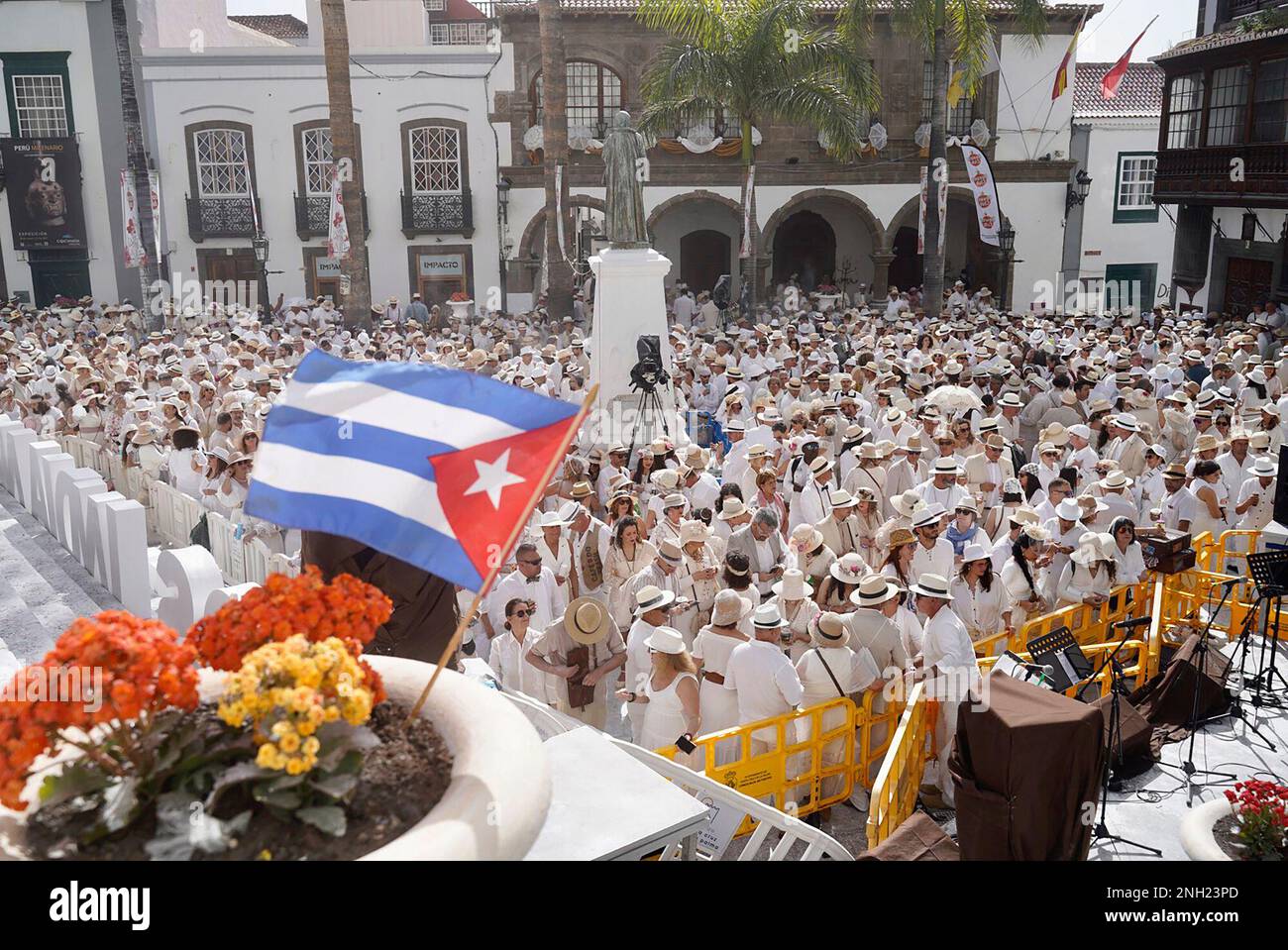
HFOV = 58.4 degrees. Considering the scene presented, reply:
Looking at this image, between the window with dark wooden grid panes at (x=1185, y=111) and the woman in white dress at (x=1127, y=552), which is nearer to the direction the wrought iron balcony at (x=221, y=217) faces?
the woman in white dress

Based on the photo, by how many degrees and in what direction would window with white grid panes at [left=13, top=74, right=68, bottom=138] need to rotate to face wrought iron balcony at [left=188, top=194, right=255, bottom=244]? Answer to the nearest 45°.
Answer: approximately 45° to its left

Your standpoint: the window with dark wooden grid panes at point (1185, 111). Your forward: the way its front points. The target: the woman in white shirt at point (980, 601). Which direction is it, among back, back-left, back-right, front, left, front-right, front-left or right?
front-left

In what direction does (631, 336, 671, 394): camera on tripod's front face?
toward the camera

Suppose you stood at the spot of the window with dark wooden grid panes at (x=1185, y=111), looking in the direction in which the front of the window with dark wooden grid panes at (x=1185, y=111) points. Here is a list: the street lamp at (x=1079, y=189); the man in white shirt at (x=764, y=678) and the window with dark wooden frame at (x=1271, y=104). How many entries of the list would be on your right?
1

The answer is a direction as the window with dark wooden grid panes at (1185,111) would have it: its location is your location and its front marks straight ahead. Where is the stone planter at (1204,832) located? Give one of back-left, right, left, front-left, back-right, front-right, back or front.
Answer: front-left

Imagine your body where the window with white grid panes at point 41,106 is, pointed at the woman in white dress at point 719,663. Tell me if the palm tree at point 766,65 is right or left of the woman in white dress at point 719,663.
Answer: left

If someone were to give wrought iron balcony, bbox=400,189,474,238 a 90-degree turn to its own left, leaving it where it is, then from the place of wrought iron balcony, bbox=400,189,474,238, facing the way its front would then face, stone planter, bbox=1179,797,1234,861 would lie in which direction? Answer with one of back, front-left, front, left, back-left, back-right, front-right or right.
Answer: right

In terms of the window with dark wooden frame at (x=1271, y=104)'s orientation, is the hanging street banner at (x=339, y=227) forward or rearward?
forward

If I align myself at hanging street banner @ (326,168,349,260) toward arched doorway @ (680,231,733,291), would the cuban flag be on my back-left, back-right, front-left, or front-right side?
back-right

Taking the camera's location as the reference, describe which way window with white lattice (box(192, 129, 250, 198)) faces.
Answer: facing the viewer

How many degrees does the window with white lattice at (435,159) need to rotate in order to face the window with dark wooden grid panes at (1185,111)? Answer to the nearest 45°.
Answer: approximately 90° to its left
